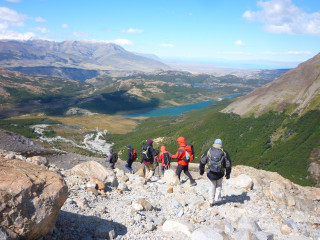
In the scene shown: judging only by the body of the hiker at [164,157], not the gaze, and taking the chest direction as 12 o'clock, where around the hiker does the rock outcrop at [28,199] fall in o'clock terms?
The rock outcrop is roughly at 8 o'clock from the hiker.

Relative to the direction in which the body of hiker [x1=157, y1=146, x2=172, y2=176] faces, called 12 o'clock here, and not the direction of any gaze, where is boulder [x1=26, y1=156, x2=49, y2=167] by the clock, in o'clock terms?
The boulder is roughly at 10 o'clock from the hiker.

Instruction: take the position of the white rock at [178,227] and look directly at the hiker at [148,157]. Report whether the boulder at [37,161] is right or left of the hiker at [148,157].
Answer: left

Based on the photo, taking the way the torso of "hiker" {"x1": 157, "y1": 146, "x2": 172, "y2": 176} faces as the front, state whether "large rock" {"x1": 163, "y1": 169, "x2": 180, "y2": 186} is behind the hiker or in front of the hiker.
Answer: behind

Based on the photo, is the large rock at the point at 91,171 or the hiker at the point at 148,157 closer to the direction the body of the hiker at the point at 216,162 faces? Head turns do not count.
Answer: the hiker

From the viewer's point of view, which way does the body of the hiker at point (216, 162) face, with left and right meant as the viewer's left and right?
facing away from the viewer

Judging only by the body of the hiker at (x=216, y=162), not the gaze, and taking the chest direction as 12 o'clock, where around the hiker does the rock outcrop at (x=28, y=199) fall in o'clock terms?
The rock outcrop is roughly at 7 o'clock from the hiker.

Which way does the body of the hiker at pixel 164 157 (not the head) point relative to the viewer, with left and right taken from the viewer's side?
facing away from the viewer and to the left of the viewer

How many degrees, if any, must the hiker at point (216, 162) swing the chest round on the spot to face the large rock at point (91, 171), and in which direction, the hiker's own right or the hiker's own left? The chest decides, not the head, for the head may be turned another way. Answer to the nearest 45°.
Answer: approximately 90° to the hiker's own left

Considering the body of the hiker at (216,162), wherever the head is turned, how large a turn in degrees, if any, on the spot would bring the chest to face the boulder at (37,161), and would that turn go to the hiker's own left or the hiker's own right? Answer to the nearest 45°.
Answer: approximately 90° to the hiker's own left

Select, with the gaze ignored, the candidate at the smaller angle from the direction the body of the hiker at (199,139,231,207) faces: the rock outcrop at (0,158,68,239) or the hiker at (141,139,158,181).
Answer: the hiker
